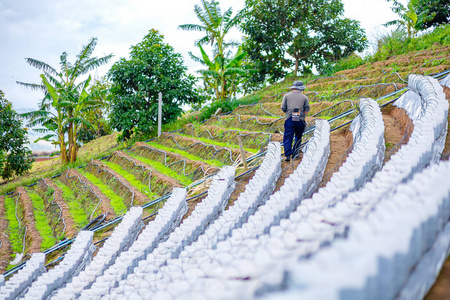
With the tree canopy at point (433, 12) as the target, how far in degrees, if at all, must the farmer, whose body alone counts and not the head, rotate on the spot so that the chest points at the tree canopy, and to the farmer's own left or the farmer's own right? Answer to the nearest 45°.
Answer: approximately 45° to the farmer's own right

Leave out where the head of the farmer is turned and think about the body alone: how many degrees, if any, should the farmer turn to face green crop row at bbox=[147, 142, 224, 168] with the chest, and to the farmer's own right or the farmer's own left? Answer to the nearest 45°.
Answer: approximately 45° to the farmer's own left

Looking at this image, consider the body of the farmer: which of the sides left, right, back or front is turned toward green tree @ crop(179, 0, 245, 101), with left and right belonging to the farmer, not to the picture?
front

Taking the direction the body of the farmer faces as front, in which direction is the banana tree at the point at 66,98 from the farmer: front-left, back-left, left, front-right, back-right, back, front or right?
front-left

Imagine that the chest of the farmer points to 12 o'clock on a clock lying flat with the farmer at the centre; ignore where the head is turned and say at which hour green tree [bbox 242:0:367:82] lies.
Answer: The green tree is roughly at 12 o'clock from the farmer.

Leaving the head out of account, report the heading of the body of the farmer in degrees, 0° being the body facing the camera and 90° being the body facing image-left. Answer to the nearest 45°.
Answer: approximately 180°

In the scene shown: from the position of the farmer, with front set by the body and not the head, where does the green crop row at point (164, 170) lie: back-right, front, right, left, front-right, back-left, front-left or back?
front-left
